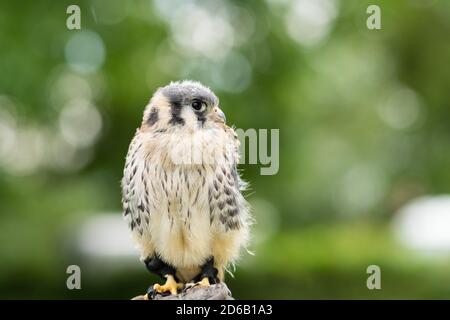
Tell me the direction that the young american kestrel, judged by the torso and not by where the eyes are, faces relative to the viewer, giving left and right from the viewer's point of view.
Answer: facing the viewer
